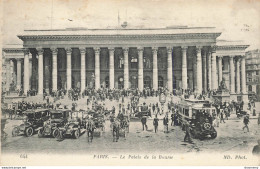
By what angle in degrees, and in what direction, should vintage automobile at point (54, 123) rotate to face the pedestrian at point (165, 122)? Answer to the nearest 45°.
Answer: approximately 135° to its left

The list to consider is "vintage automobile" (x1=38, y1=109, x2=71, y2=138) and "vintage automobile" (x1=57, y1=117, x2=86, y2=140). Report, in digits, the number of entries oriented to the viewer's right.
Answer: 0

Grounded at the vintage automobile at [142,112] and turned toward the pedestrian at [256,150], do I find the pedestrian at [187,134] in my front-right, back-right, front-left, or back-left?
front-right

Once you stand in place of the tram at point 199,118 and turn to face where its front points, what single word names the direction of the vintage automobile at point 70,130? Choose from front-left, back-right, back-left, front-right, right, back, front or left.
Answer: back-right

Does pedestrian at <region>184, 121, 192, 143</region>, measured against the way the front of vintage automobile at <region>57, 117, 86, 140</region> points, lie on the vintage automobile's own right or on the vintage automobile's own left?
on the vintage automobile's own left

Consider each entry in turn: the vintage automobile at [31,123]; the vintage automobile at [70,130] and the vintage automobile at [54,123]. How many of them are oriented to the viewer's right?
0

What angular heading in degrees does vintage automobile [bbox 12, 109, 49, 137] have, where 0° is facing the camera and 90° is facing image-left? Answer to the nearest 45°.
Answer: approximately 45°

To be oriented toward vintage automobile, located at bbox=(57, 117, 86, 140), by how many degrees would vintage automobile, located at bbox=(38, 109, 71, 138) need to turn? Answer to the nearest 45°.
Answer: approximately 90° to its left

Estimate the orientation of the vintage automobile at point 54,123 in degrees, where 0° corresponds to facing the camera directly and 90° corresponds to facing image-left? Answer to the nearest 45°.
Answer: approximately 45°

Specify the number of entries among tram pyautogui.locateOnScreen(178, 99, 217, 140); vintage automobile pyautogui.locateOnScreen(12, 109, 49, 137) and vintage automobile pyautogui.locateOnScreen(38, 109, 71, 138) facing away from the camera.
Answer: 0

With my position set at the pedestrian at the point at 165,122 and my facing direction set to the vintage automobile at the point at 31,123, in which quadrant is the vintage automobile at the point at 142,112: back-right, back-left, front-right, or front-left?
front-right

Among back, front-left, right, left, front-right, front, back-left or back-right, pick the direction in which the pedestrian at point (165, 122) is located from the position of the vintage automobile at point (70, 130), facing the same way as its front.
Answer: back-left

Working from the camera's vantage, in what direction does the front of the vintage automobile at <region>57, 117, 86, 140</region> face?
facing the viewer and to the left of the viewer

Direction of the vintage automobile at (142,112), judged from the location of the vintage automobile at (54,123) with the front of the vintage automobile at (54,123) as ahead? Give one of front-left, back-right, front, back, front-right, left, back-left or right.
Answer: back-left
